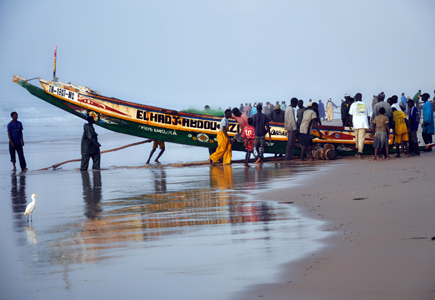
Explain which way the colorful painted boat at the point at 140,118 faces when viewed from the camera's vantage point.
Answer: facing to the left of the viewer

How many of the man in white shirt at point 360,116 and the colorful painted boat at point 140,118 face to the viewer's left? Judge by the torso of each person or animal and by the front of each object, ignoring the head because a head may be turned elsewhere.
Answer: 1
